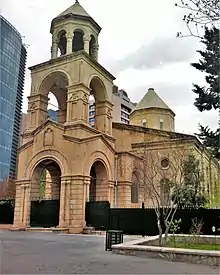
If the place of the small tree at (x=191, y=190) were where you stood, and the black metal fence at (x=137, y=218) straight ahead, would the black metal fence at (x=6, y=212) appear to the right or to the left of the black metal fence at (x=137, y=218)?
right

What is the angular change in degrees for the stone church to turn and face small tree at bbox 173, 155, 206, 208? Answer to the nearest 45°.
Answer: approximately 135° to its left

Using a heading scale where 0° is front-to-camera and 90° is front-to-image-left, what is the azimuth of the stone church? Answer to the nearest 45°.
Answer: approximately 45°

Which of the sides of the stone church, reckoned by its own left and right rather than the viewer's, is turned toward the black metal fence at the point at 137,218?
left
